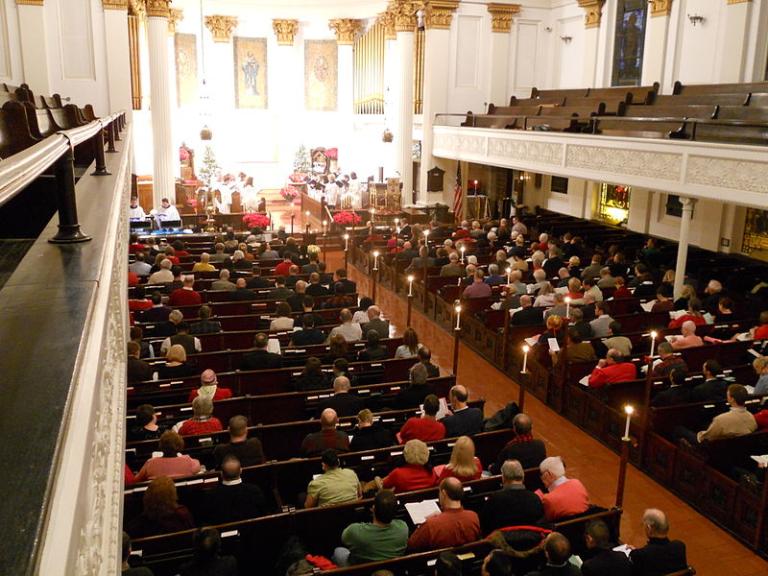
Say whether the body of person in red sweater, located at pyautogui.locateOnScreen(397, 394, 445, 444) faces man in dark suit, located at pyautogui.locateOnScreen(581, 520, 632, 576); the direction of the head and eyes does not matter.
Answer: no

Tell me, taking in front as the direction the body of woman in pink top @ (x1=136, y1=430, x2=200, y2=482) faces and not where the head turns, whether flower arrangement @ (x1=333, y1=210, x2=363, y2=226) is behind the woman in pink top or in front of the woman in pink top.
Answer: in front

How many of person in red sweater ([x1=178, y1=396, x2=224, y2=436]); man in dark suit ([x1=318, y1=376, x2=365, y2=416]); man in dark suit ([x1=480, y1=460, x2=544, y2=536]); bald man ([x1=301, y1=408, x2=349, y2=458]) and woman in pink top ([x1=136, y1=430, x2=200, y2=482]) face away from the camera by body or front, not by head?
5

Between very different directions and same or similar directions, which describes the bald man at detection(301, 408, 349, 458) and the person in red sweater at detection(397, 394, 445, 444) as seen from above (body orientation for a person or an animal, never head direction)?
same or similar directions

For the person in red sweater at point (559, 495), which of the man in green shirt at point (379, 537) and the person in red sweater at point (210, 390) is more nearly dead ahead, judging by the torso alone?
the person in red sweater

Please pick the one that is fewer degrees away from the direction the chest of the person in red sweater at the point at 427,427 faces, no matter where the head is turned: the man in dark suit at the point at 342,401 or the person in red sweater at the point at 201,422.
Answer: the man in dark suit

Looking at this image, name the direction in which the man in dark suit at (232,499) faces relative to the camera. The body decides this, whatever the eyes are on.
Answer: away from the camera

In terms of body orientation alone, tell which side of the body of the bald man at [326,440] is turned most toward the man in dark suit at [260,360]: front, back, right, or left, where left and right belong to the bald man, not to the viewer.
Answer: front

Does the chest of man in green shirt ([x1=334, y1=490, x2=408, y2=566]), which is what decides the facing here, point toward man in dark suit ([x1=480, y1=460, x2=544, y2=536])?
no

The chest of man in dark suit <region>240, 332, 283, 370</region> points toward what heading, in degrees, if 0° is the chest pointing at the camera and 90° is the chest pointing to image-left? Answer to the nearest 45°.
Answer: approximately 180°

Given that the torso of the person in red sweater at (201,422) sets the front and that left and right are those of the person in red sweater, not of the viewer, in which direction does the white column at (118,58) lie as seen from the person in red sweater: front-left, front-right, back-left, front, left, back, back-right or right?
front

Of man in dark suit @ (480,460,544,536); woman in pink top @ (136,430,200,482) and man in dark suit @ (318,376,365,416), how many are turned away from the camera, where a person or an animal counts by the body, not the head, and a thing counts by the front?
3

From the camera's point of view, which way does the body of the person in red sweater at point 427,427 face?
away from the camera

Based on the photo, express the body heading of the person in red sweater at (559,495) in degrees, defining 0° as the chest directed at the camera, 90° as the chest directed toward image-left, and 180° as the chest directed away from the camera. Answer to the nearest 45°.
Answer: approximately 135°

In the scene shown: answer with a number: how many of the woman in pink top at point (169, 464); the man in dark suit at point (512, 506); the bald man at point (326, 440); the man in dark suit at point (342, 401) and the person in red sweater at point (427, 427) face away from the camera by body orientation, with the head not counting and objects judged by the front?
5

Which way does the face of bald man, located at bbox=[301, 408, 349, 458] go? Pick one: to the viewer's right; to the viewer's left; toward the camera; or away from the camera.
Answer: away from the camera

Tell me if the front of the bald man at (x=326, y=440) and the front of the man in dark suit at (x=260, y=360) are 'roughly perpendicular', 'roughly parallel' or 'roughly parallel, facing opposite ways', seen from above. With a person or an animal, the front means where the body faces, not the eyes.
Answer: roughly parallel

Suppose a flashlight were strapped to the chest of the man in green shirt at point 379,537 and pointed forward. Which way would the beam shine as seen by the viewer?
away from the camera

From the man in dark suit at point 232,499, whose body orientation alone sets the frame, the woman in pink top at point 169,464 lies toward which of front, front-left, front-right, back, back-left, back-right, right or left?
front-left

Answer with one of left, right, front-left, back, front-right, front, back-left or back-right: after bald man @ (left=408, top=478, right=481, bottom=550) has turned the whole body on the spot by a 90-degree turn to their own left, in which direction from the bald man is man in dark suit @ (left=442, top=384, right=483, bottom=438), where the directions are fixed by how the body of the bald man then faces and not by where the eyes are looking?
back-right
